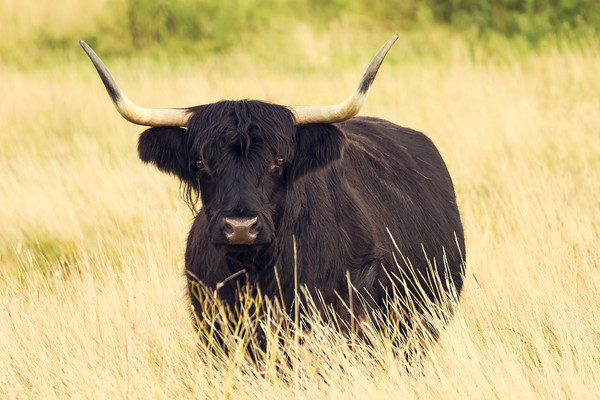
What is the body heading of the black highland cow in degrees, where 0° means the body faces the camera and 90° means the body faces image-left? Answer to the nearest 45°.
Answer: approximately 45°
